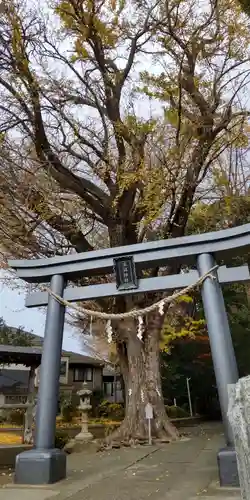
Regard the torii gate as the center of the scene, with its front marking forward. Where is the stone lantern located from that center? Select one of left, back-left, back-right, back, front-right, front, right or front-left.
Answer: back

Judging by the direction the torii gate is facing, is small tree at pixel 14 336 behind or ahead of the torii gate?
behind

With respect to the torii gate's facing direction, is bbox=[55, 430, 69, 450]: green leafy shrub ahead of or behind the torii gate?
behind

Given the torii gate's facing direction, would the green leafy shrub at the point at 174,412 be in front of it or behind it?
behind

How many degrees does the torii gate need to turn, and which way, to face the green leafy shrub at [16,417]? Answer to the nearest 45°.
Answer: approximately 135° to its right

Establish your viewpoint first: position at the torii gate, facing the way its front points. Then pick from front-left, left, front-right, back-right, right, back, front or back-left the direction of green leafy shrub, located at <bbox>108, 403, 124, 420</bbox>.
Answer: back

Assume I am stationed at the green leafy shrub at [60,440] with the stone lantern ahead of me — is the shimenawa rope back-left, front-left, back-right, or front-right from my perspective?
back-right

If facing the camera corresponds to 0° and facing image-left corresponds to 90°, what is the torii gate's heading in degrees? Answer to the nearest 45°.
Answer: approximately 0°

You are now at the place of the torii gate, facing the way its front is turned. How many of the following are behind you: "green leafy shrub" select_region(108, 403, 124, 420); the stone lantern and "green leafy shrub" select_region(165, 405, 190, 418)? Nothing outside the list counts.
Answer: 3
